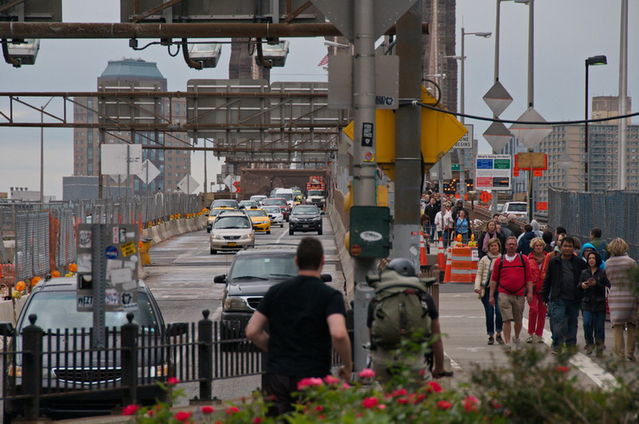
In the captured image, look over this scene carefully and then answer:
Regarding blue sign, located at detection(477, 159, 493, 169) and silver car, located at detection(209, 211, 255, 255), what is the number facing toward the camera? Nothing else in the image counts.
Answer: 2

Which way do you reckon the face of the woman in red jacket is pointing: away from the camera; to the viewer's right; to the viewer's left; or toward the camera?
toward the camera

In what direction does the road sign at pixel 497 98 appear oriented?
away from the camera

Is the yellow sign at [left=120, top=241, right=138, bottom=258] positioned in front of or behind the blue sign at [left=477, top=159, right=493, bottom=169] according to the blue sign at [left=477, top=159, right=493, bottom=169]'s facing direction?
in front

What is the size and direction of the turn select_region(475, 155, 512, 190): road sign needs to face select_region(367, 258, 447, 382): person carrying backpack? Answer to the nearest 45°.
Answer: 0° — it already faces them

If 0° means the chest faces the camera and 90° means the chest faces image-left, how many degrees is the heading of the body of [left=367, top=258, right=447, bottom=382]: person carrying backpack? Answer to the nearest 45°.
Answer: approximately 180°

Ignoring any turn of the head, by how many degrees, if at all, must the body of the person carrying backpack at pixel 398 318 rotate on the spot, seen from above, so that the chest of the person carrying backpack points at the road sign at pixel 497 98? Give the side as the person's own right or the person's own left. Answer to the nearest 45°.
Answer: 0° — they already face it

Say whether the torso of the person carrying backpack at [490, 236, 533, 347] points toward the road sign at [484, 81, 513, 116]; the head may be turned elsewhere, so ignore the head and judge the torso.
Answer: no

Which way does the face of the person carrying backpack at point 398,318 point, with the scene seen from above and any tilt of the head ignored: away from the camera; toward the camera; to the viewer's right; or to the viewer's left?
away from the camera

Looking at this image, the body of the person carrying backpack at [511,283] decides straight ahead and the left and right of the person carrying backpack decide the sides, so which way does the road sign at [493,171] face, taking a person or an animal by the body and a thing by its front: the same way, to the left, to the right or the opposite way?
the same way

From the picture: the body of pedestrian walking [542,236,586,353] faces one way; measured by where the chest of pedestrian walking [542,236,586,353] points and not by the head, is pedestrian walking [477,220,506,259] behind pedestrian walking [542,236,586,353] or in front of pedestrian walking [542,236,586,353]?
behind

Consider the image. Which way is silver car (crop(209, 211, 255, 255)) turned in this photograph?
toward the camera

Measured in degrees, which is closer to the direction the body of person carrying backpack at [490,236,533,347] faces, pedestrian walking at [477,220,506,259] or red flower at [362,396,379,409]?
the red flower

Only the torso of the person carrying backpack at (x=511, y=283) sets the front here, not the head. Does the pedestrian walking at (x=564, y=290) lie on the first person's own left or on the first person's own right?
on the first person's own left

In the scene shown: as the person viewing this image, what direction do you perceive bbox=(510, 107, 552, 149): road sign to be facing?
facing away from the viewer

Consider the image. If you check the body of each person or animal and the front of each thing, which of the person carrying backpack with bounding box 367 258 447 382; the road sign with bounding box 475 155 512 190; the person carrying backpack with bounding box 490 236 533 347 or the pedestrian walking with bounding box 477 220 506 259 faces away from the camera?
the person carrying backpack with bounding box 367 258 447 382
